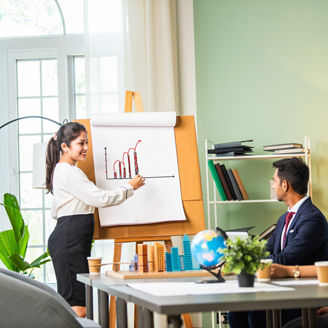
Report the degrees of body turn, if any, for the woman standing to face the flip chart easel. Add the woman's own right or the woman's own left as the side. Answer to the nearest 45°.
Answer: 0° — they already face it

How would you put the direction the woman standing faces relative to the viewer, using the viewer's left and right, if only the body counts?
facing to the right of the viewer

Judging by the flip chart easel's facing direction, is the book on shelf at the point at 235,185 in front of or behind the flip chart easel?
behind

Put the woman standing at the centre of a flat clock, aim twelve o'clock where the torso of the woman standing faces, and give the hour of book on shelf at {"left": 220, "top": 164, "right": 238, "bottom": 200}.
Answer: The book on shelf is roughly at 11 o'clock from the woman standing.

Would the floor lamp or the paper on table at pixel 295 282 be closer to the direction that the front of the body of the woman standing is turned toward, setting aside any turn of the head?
the paper on table

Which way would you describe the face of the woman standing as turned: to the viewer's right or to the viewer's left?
to the viewer's right

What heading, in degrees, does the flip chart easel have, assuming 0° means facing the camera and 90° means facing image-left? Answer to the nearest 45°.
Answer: approximately 0°
